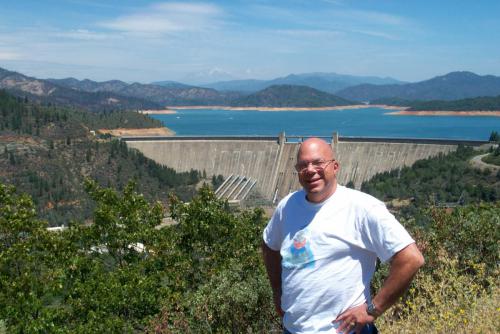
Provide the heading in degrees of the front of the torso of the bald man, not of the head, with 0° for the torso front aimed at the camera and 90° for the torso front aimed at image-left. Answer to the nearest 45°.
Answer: approximately 45°
